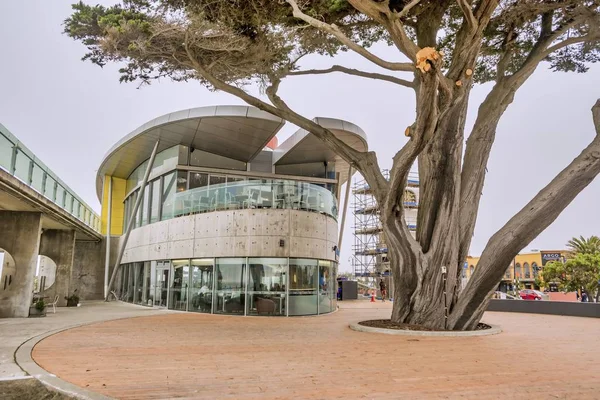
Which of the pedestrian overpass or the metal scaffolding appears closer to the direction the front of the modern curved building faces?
the pedestrian overpass

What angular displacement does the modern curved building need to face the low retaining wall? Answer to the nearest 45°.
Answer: approximately 90° to its left

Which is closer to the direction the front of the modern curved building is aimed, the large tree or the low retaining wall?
the large tree

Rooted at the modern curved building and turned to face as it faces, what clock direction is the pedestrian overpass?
The pedestrian overpass is roughly at 2 o'clock from the modern curved building.

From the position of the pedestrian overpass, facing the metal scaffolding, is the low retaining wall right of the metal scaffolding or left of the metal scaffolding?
right

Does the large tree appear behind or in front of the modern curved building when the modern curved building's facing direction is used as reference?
in front

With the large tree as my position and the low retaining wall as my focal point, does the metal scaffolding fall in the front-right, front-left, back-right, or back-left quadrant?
front-left

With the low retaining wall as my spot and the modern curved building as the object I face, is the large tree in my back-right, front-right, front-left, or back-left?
front-left

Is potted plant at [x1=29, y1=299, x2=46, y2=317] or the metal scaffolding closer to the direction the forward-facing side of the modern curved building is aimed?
the potted plant

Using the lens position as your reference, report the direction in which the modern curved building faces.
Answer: facing the viewer

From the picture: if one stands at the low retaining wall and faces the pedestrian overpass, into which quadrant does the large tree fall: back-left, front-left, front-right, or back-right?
front-left

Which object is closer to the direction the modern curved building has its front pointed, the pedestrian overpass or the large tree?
the large tree

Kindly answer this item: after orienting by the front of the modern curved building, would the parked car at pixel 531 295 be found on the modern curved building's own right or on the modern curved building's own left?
on the modern curved building's own left

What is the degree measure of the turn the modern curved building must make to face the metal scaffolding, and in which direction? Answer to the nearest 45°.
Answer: approximately 135° to its left

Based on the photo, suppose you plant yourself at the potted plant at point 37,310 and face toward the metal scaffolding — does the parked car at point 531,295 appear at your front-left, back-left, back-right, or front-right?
front-right
